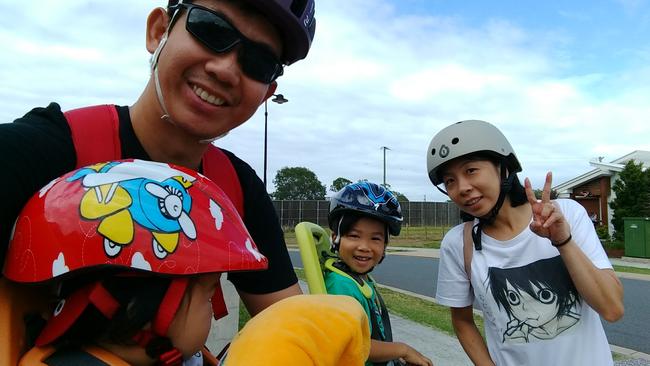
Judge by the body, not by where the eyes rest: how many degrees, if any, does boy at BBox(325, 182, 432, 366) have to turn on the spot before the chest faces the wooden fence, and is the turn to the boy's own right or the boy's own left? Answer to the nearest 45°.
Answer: approximately 135° to the boy's own left

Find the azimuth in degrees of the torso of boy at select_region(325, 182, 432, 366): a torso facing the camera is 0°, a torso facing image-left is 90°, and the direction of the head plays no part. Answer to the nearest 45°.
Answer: approximately 315°

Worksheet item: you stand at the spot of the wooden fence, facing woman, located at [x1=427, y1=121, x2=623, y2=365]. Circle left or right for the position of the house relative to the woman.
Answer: left

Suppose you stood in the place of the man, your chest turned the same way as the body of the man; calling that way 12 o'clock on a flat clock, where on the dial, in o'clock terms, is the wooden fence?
The wooden fence is roughly at 7 o'clock from the man.

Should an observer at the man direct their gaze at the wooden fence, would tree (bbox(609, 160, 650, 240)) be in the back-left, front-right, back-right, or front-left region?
front-right

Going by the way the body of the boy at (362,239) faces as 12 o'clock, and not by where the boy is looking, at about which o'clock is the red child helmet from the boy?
The red child helmet is roughly at 2 o'clock from the boy.

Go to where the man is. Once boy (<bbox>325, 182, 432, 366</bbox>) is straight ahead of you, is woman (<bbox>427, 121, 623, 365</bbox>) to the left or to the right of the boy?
right

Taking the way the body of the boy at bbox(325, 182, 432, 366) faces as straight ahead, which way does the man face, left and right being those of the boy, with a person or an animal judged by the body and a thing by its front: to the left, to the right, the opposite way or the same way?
the same way

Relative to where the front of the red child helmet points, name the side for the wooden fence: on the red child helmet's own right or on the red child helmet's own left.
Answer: on the red child helmet's own left

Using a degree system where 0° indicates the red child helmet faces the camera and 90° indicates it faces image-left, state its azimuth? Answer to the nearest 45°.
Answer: approximately 270°

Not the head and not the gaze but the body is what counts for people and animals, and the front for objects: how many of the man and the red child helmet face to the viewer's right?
1

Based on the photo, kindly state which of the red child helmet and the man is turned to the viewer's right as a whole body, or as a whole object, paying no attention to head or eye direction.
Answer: the red child helmet

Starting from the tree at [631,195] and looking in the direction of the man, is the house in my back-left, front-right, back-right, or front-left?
back-right

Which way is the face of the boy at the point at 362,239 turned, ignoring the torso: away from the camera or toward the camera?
toward the camera

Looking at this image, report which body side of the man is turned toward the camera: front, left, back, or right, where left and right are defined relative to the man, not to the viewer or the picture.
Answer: front
